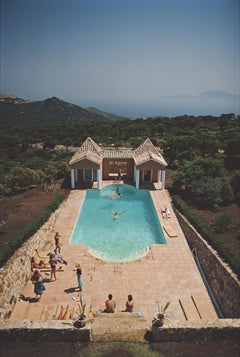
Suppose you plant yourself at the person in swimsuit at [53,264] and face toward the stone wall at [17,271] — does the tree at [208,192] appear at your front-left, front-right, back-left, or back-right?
back-right

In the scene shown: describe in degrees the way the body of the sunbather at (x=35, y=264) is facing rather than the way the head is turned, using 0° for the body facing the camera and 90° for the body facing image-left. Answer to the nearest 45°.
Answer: approximately 270°

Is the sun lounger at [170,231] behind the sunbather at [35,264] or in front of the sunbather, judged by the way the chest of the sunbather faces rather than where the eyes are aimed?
in front

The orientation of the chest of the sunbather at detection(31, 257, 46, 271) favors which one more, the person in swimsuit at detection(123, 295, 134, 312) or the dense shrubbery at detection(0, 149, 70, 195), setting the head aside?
the person in swimsuit

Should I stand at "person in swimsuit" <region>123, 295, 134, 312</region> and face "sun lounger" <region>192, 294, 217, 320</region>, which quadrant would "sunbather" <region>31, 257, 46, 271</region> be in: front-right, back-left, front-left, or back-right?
back-left

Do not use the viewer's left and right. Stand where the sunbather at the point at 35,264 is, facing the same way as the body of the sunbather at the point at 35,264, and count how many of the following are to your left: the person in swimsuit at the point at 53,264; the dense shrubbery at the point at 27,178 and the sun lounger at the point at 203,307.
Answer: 1

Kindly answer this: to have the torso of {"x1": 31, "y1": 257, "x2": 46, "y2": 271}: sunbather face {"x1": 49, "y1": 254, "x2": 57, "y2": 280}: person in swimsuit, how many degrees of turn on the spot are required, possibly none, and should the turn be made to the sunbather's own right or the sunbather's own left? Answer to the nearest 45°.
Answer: approximately 45° to the sunbather's own right

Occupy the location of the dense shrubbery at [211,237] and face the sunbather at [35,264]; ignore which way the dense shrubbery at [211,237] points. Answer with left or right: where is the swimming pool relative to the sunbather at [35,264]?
right

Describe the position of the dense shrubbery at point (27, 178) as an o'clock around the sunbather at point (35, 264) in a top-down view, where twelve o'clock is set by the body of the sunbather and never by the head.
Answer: The dense shrubbery is roughly at 9 o'clock from the sunbather.

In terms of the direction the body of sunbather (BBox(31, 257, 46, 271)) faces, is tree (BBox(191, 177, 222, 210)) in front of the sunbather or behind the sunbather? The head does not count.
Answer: in front

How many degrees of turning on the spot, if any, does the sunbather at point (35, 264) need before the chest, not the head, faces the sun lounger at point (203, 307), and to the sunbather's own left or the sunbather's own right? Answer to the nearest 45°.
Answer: approximately 45° to the sunbather's own right

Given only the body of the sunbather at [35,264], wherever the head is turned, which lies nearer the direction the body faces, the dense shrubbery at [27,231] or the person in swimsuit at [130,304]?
the person in swimsuit

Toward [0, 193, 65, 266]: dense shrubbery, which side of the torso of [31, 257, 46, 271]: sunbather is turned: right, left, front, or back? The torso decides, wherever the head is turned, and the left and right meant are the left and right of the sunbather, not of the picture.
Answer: left
